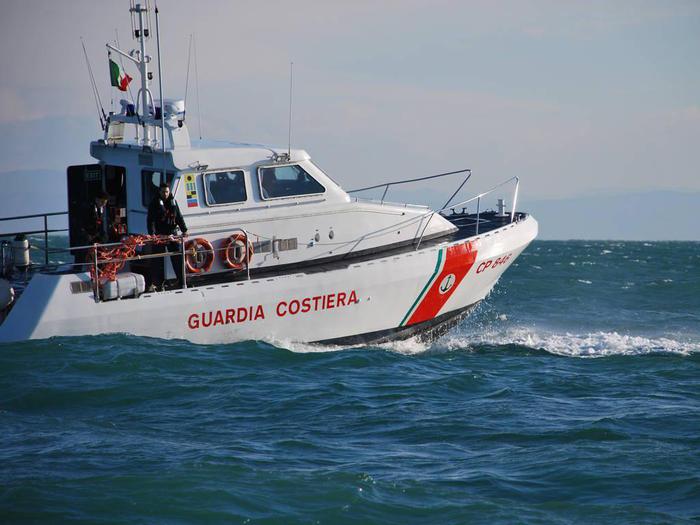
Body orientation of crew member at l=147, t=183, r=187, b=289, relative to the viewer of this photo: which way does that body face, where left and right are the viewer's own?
facing the viewer

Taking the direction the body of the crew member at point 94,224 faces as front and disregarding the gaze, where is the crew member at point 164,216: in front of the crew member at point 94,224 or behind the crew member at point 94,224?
in front

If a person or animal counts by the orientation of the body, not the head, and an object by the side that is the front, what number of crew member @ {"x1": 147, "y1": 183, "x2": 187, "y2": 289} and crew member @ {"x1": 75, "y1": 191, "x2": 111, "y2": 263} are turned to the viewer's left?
0

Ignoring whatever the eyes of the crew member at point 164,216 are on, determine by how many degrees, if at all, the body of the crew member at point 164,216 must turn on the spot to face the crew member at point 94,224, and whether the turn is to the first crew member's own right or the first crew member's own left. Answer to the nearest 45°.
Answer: approximately 135° to the first crew member's own right

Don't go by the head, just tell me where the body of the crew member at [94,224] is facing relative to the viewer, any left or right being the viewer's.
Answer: facing the viewer and to the right of the viewer
